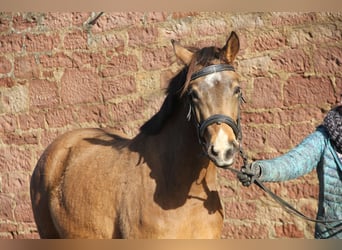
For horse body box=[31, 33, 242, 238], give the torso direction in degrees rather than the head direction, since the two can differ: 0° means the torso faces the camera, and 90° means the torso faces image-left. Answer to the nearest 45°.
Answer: approximately 315°
